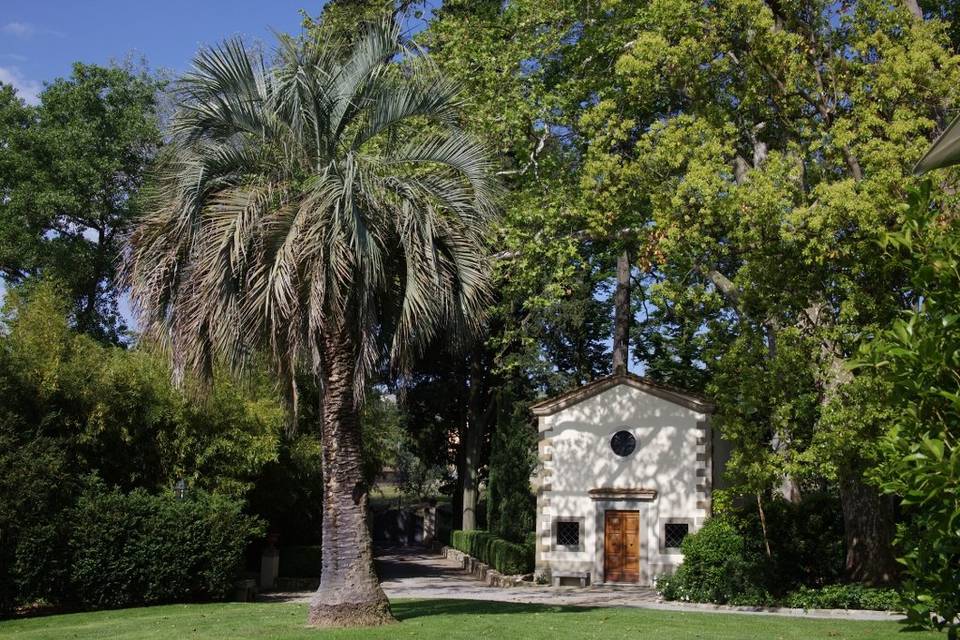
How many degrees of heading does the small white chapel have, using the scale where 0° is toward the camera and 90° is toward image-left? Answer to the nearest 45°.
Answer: approximately 0°

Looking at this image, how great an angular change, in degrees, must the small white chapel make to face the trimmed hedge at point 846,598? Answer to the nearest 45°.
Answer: approximately 45° to its left

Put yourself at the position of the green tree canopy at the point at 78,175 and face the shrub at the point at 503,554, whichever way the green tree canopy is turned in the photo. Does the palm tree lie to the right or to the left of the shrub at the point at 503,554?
right

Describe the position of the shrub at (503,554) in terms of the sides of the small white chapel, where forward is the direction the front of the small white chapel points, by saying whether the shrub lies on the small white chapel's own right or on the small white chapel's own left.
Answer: on the small white chapel's own right

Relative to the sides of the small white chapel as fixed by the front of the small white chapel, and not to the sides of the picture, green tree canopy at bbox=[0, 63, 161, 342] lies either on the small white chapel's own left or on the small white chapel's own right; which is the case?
on the small white chapel's own right
